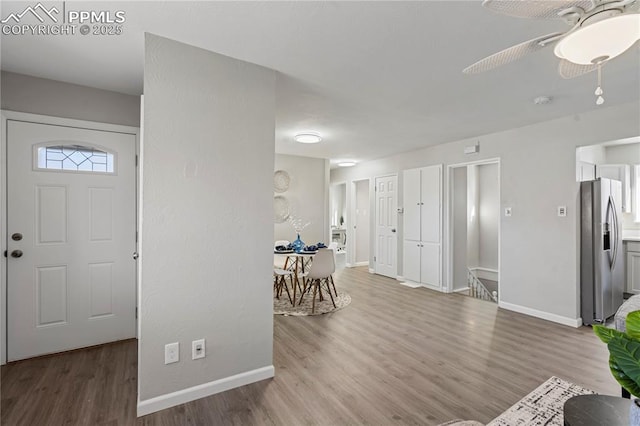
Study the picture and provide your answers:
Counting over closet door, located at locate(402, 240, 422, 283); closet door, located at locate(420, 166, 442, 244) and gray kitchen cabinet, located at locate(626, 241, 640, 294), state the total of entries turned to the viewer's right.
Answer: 0

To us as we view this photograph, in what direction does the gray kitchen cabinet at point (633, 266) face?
facing the viewer

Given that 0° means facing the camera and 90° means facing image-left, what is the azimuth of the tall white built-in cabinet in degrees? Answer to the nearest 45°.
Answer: approximately 45°

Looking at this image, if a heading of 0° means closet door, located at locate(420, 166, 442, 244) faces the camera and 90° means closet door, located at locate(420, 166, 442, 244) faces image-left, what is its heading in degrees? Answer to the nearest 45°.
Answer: approximately 45°

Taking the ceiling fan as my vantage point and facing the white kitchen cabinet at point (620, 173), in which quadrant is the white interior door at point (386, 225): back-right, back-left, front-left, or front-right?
front-left

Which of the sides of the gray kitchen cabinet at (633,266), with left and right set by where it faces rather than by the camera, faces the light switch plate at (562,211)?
front

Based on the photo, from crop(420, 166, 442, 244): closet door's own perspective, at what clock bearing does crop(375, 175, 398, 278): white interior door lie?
The white interior door is roughly at 3 o'clock from the closet door.

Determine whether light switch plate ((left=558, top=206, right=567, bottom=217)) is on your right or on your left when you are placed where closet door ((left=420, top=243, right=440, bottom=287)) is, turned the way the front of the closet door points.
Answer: on your left

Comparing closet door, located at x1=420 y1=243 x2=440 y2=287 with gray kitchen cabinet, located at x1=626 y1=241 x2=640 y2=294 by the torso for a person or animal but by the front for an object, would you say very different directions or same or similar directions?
same or similar directions

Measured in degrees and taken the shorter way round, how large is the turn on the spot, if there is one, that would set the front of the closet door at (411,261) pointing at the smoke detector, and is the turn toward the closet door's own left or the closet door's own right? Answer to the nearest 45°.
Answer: approximately 90° to the closet door's own left

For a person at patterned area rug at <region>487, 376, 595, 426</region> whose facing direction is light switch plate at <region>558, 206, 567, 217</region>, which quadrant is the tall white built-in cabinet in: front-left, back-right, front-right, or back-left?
front-left
